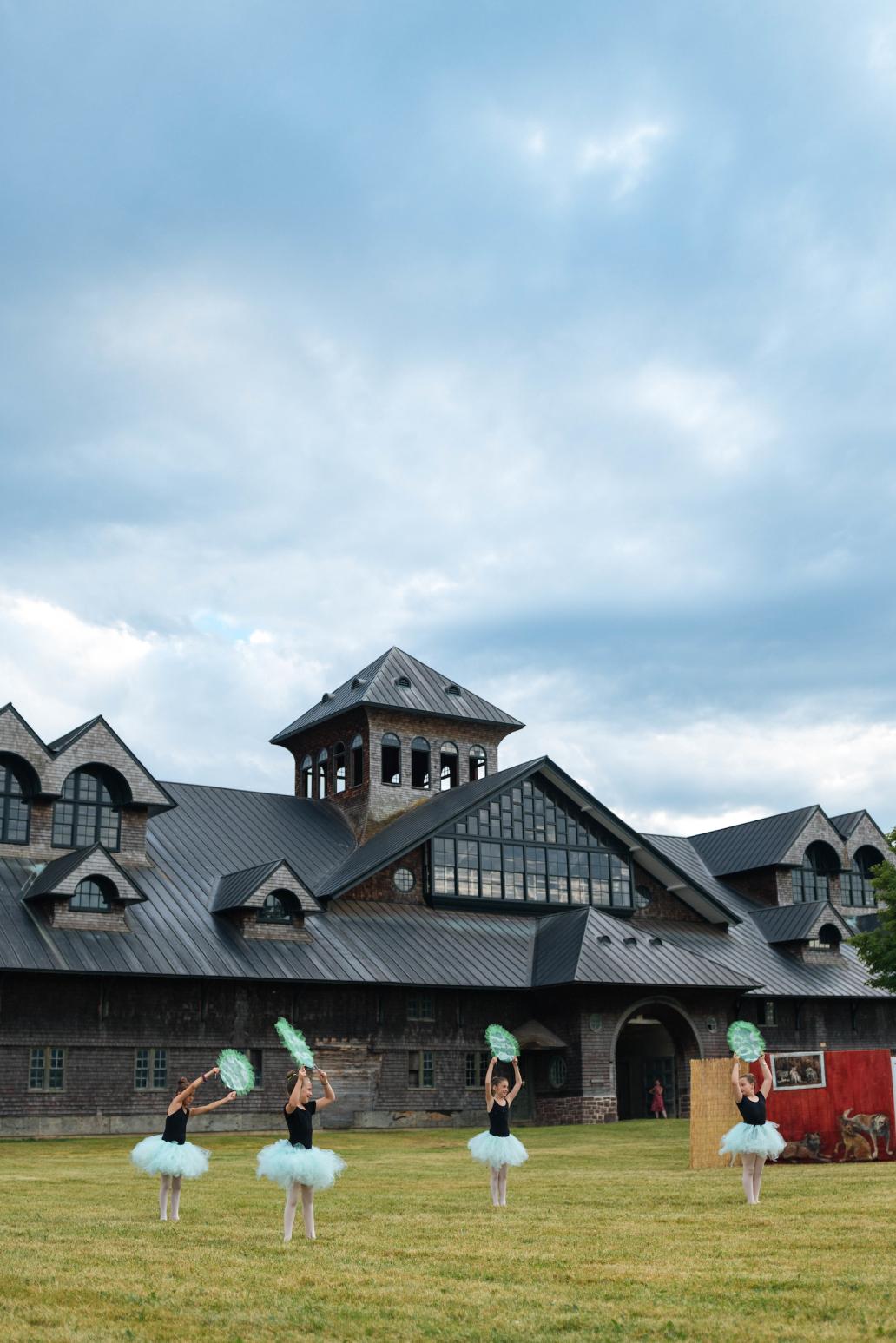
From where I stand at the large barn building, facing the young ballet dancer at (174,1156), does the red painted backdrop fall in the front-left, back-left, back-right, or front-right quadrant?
front-left

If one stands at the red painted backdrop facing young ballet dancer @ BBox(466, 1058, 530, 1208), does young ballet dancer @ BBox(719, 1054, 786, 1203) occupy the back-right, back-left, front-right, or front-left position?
front-left

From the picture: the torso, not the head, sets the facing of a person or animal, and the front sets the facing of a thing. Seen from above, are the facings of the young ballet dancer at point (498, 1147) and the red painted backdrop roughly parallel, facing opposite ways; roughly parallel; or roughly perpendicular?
roughly parallel

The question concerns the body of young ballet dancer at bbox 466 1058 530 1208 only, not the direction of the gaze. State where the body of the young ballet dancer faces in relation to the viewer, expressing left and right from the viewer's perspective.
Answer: facing the viewer

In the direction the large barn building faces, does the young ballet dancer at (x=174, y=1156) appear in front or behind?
in front

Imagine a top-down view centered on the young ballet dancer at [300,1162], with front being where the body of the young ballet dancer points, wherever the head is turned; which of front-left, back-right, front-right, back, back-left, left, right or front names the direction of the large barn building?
back-left

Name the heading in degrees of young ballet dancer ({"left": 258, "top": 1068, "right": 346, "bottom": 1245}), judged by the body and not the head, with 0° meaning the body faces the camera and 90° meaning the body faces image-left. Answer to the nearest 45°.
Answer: approximately 315°

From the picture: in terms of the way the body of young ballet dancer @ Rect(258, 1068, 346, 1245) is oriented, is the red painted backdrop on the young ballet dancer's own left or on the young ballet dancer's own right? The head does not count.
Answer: on the young ballet dancer's own left

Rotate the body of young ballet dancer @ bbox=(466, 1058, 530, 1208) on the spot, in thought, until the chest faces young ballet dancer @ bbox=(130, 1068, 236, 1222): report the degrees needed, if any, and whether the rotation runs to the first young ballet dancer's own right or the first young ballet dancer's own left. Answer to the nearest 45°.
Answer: approximately 45° to the first young ballet dancer's own right

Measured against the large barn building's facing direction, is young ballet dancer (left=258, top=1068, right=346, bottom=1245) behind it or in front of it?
in front

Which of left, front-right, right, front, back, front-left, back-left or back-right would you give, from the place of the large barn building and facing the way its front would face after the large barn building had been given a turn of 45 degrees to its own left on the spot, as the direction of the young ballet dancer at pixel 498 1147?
right

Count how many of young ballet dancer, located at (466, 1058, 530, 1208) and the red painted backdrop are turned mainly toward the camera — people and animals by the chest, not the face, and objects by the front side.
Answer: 2

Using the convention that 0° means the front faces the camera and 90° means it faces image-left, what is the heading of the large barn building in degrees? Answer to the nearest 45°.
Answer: approximately 315°

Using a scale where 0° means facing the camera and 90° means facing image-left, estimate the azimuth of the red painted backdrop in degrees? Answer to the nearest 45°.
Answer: approximately 0°

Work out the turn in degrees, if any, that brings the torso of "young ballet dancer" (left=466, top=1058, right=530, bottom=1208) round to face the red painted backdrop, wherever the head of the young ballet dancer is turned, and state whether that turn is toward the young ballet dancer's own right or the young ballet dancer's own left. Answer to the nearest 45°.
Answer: approximately 135° to the young ballet dancer's own left
